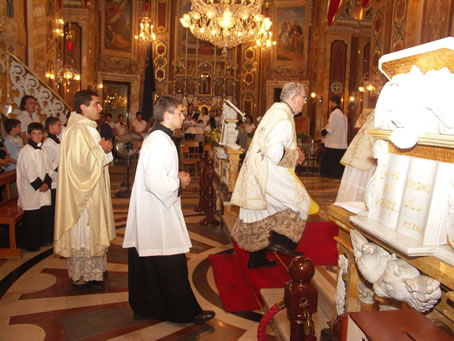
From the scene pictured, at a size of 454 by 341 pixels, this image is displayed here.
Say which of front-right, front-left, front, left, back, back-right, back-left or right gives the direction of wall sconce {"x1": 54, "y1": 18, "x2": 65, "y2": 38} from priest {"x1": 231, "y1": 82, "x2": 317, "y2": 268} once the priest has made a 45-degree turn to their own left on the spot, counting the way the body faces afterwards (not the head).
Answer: left

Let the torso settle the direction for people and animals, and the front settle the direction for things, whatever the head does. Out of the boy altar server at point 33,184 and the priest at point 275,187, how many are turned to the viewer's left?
0

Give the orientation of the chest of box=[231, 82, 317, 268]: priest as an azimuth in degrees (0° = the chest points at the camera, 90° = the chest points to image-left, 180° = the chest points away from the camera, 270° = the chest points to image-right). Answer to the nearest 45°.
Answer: approximately 270°

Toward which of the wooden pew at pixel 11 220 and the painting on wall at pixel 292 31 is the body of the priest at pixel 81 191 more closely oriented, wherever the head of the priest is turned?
the painting on wall

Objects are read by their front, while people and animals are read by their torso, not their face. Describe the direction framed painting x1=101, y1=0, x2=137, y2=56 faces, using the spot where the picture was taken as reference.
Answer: facing the viewer

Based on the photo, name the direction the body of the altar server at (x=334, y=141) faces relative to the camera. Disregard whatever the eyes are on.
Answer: to the viewer's left

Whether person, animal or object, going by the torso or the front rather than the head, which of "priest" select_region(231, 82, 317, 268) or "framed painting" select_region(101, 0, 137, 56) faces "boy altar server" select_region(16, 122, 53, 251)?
the framed painting

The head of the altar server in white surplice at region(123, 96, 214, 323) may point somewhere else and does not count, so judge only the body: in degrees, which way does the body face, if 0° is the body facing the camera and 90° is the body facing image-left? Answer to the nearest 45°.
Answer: approximately 270°

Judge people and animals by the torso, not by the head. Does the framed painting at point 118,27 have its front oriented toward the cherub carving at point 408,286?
yes

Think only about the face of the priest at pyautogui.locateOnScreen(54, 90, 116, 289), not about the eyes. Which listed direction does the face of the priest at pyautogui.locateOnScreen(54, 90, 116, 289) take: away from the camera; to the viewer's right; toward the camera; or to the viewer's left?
to the viewer's right

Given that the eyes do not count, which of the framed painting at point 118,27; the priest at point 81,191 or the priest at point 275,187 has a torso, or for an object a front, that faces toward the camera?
the framed painting

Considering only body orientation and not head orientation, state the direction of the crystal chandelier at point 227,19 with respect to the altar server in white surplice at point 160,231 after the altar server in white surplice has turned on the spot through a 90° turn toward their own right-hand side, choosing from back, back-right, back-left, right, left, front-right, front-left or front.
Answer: back

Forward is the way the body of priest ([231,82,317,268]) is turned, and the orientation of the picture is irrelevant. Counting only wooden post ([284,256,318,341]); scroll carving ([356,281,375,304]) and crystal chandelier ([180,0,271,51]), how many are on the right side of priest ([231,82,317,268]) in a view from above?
2

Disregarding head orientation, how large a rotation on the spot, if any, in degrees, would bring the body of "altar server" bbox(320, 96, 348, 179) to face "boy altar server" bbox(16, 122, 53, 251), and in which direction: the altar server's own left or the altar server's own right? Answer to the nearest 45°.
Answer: approximately 45° to the altar server's own left
